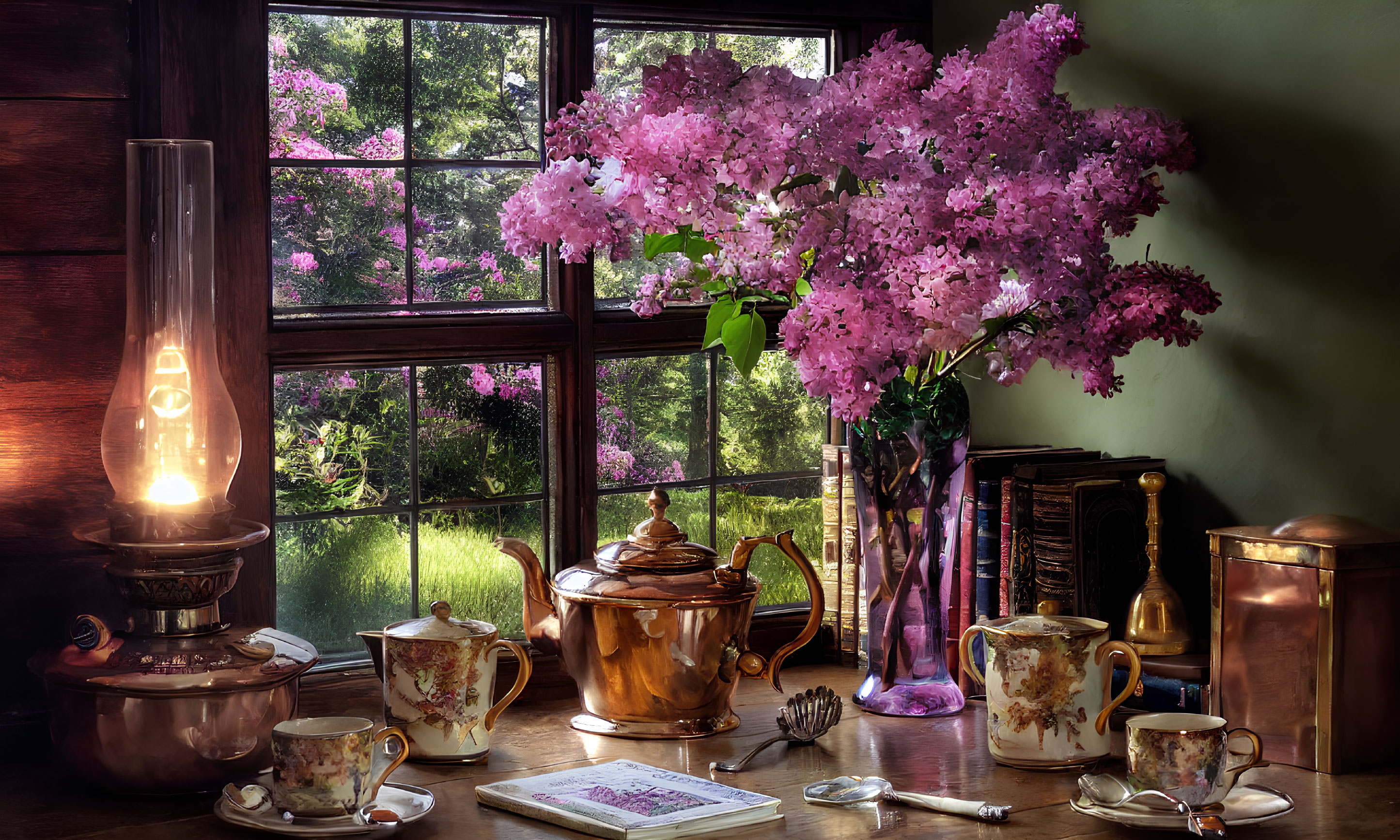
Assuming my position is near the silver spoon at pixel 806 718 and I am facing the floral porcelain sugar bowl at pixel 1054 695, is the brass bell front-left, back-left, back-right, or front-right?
front-left

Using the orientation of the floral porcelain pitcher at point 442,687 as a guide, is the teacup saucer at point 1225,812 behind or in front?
behind

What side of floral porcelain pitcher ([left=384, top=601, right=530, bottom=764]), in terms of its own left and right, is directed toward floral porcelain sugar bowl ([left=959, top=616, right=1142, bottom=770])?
back

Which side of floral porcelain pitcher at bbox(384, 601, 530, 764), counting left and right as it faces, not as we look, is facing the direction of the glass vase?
back

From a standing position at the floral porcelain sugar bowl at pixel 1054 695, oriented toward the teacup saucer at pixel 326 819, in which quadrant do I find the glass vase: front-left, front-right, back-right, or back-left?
front-right

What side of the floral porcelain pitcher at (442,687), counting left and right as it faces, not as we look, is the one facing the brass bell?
back

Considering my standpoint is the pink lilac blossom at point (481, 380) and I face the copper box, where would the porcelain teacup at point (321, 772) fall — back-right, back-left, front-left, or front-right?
front-right

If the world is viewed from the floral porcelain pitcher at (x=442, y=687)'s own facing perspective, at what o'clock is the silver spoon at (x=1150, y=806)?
The silver spoon is roughly at 7 o'clock from the floral porcelain pitcher.

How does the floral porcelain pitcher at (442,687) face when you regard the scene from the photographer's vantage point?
facing to the left of the viewer

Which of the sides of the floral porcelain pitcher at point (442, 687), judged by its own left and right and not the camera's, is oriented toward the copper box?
back

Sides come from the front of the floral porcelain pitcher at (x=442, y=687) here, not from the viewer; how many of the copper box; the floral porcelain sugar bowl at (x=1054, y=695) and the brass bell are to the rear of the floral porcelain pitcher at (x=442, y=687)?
3
